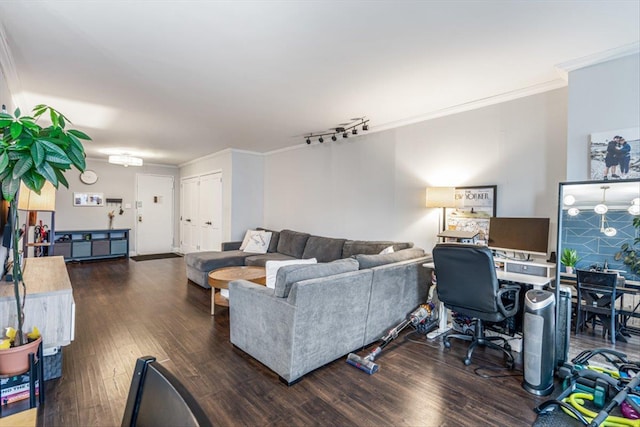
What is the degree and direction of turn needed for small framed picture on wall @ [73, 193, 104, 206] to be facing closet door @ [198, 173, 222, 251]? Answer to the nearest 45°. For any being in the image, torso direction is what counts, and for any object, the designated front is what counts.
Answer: approximately 45° to its left

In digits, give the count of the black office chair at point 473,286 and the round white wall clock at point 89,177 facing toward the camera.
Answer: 1

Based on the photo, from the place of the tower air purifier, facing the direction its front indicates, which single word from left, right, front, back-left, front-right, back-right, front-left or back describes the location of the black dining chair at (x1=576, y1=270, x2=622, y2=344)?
back

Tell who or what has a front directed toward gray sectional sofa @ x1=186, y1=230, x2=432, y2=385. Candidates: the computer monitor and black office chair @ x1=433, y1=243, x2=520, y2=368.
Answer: the computer monitor

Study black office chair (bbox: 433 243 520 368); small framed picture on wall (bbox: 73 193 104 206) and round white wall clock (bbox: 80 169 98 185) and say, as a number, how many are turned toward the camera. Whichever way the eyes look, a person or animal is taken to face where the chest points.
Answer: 2

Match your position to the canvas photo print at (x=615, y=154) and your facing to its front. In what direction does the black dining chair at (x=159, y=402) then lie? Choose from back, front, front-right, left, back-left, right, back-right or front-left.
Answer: front-left

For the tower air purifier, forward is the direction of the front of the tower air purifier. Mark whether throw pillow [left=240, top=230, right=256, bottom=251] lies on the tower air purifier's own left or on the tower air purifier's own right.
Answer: on the tower air purifier's own right

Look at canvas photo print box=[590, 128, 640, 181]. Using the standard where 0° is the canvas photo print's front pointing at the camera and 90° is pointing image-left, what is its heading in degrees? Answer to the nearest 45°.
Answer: approximately 45°

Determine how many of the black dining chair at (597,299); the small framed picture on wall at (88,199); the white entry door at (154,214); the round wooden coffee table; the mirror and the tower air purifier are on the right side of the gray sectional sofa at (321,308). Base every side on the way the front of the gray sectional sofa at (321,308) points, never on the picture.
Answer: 3

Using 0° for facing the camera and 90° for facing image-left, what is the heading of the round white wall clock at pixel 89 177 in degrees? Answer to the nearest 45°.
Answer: approximately 0°

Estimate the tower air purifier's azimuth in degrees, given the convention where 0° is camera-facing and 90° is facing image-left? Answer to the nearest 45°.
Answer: approximately 45°

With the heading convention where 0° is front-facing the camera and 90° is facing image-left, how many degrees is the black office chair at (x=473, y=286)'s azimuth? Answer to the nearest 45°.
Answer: approximately 225°
